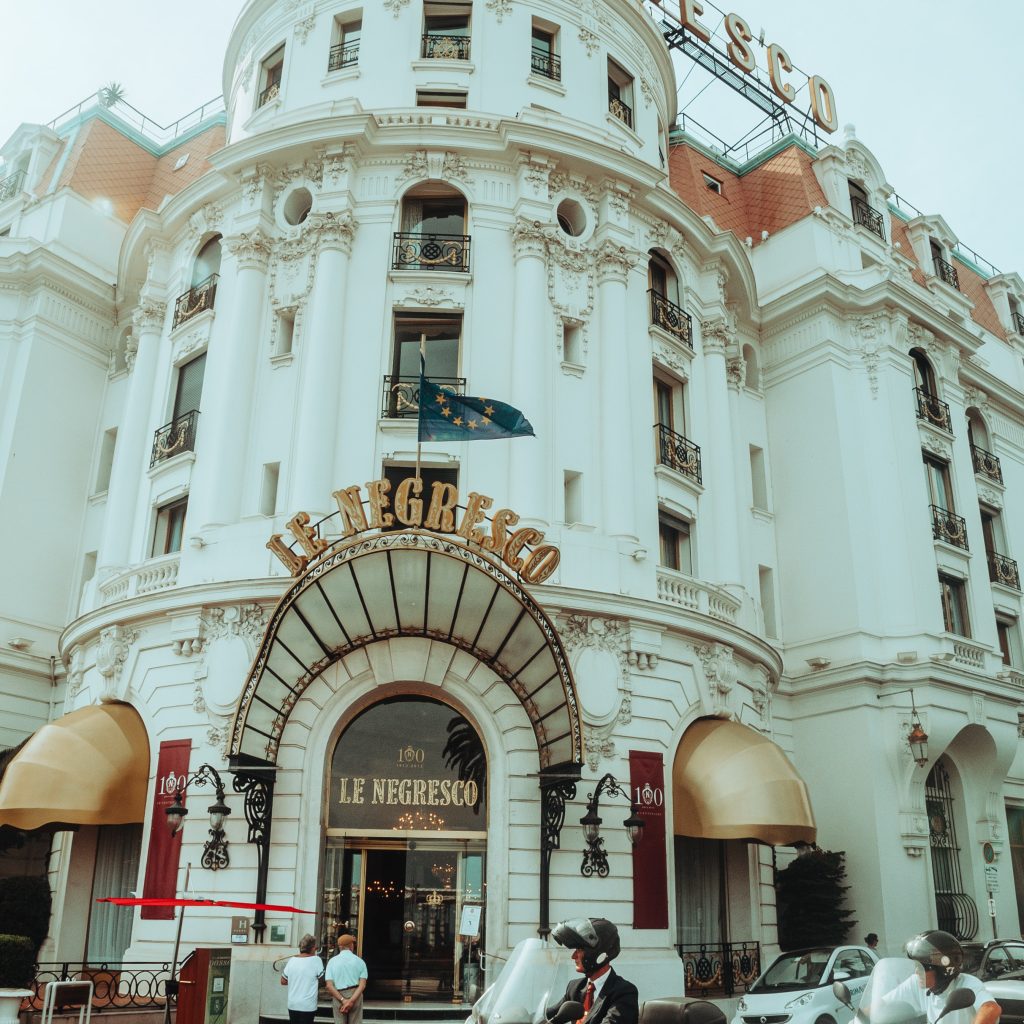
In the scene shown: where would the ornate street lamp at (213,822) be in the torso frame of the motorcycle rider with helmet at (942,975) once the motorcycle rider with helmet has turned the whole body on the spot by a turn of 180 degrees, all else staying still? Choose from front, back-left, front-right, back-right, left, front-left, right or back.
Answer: left

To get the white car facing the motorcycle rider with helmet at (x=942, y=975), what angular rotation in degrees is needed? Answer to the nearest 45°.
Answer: approximately 45° to its left

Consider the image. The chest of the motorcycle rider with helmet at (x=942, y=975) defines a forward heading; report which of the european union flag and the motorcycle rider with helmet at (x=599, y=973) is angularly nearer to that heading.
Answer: the motorcycle rider with helmet

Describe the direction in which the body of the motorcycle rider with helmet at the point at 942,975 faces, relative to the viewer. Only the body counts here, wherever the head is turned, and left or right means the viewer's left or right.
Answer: facing the viewer and to the left of the viewer

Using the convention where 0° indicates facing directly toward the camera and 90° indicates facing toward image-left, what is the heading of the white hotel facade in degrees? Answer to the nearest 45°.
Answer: approximately 0°

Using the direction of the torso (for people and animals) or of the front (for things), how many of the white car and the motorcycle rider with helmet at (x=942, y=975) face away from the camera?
0

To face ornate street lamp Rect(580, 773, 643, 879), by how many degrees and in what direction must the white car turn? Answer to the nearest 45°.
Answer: approximately 45° to its right

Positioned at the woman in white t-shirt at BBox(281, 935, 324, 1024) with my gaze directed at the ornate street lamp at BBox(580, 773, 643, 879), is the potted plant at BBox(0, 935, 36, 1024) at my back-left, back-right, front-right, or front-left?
back-left

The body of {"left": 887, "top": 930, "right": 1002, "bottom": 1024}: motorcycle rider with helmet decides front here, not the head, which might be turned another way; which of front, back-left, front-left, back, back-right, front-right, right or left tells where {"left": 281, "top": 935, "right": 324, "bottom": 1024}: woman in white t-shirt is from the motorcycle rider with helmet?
right

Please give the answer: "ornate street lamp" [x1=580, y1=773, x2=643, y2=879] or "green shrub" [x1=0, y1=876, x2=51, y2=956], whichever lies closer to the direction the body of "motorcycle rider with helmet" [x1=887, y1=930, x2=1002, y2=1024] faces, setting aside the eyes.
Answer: the green shrub

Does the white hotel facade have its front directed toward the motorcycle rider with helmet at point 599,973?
yes
